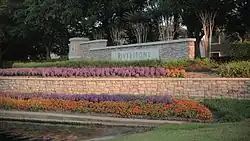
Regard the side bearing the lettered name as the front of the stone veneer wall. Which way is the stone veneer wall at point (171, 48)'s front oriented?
toward the camera

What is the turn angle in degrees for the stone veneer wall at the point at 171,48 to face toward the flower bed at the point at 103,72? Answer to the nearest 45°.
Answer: approximately 45° to its right

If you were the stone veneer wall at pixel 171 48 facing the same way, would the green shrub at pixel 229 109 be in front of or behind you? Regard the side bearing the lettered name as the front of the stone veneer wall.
in front

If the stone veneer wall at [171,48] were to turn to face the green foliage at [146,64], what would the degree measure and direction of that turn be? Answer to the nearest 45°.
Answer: approximately 45° to its right

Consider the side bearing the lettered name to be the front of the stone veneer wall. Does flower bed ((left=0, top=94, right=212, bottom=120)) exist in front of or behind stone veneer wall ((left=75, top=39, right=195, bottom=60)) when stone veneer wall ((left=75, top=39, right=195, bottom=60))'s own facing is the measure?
in front
